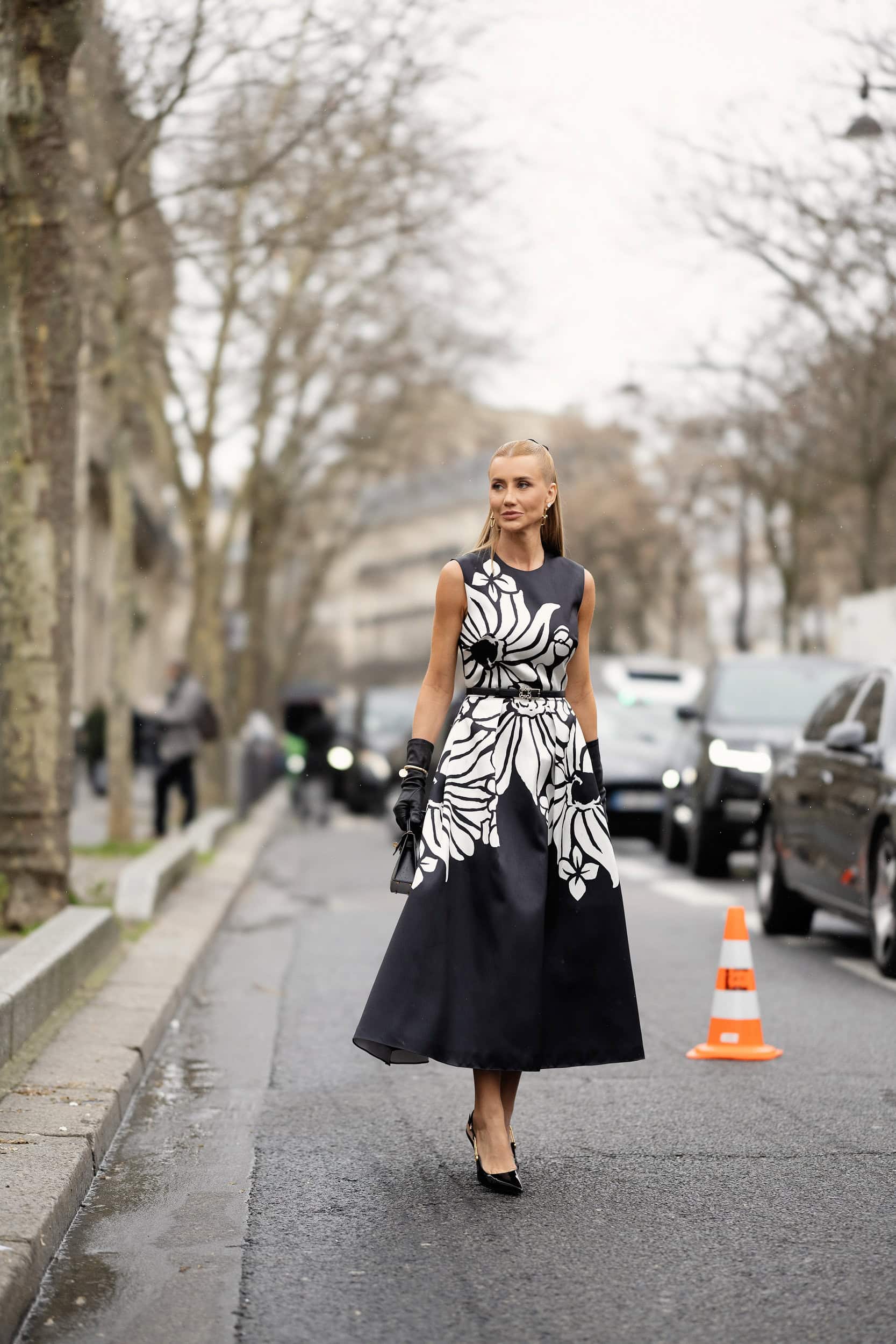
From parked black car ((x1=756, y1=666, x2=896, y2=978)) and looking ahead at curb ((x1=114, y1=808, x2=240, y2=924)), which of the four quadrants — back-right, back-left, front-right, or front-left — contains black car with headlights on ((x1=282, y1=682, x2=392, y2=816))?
front-right

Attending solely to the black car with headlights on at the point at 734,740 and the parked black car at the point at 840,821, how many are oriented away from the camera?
0

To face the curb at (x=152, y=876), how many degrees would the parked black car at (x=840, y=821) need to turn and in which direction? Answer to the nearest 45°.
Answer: approximately 135° to its right

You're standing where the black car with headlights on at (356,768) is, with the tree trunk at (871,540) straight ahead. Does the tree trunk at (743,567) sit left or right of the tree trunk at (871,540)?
left

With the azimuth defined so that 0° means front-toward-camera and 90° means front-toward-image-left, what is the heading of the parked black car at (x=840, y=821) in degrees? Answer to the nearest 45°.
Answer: approximately 315°

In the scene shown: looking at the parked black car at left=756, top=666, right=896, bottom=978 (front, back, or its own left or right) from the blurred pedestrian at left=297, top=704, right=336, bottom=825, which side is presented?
back

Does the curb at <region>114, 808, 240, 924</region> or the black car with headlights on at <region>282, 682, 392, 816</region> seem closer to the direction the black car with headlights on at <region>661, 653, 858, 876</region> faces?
the curb

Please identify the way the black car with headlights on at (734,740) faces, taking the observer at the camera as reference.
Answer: facing the viewer and to the left of the viewer

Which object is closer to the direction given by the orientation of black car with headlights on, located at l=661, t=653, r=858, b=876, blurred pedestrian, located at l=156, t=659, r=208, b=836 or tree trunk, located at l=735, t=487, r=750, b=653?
the blurred pedestrian

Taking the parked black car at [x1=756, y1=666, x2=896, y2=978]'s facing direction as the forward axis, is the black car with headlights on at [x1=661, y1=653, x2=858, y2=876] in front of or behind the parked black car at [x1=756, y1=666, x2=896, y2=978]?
behind

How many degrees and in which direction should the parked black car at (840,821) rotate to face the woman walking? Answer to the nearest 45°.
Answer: approximately 45° to its right
